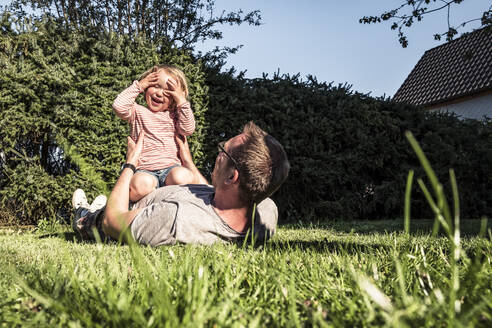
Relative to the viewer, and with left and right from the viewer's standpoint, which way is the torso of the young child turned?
facing the viewer
